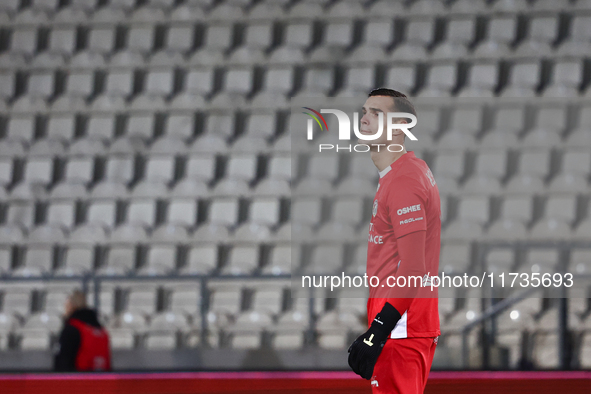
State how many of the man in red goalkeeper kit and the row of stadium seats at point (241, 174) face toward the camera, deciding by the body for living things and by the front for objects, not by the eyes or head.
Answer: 1

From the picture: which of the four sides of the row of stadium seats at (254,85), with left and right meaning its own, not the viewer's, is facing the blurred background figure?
front

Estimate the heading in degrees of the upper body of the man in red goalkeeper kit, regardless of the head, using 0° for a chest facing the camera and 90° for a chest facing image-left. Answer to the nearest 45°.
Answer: approximately 90°

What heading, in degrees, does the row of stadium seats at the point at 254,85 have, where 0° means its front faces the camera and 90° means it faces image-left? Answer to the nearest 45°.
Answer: approximately 0°

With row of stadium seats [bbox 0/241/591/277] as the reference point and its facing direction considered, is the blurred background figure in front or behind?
in front
